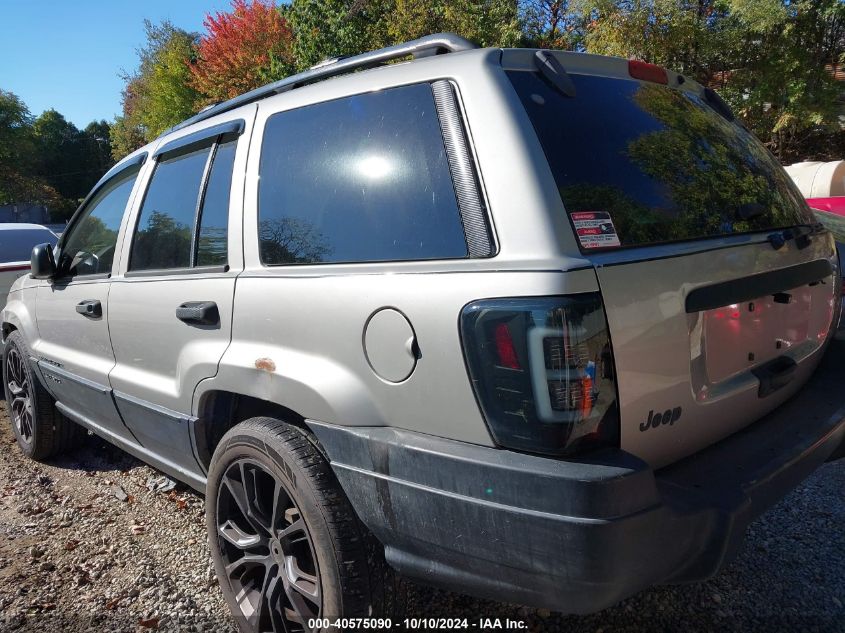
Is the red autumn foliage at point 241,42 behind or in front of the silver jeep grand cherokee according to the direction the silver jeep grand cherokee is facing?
in front

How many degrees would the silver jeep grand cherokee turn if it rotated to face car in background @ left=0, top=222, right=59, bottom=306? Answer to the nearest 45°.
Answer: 0° — it already faces it

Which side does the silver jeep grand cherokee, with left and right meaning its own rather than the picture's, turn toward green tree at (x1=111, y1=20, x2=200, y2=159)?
front

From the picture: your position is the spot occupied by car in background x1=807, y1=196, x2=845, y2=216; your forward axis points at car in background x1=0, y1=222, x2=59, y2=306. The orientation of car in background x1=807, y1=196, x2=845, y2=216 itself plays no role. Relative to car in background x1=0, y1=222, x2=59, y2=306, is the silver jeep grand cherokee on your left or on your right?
left

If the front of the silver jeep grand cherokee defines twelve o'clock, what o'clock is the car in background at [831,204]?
The car in background is roughly at 3 o'clock from the silver jeep grand cherokee.

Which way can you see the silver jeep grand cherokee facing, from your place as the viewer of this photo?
facing away from the viewer and to the left of the viewer

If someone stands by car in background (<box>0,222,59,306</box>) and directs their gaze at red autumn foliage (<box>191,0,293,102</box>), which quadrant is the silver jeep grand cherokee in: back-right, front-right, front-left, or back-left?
back-right
